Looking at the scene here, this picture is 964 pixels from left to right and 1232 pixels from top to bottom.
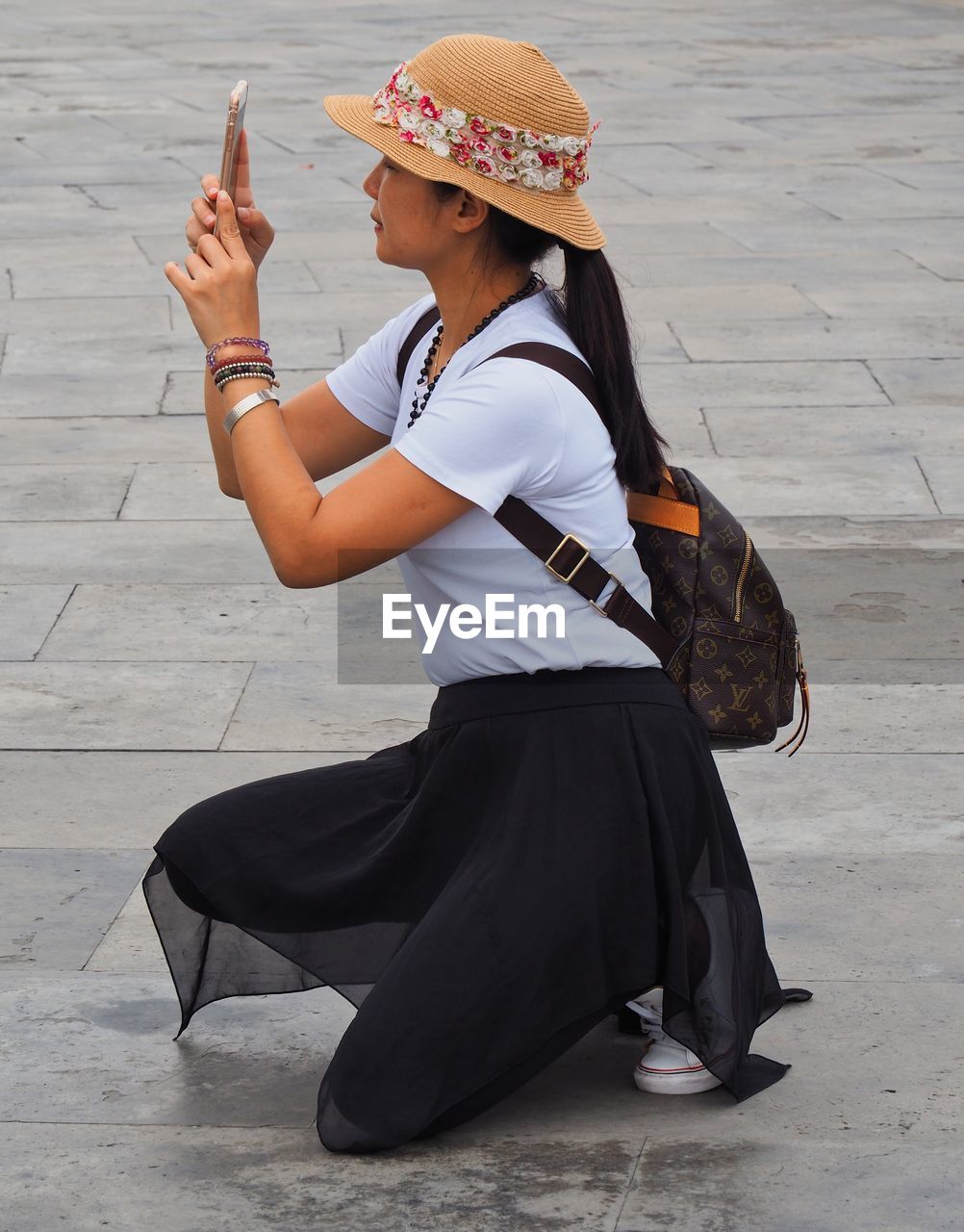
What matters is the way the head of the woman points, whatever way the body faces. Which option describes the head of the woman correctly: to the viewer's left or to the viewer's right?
to the viewer's left

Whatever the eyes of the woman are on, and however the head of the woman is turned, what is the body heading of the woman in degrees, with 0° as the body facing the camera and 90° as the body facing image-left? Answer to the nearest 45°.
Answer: approximately 90°
